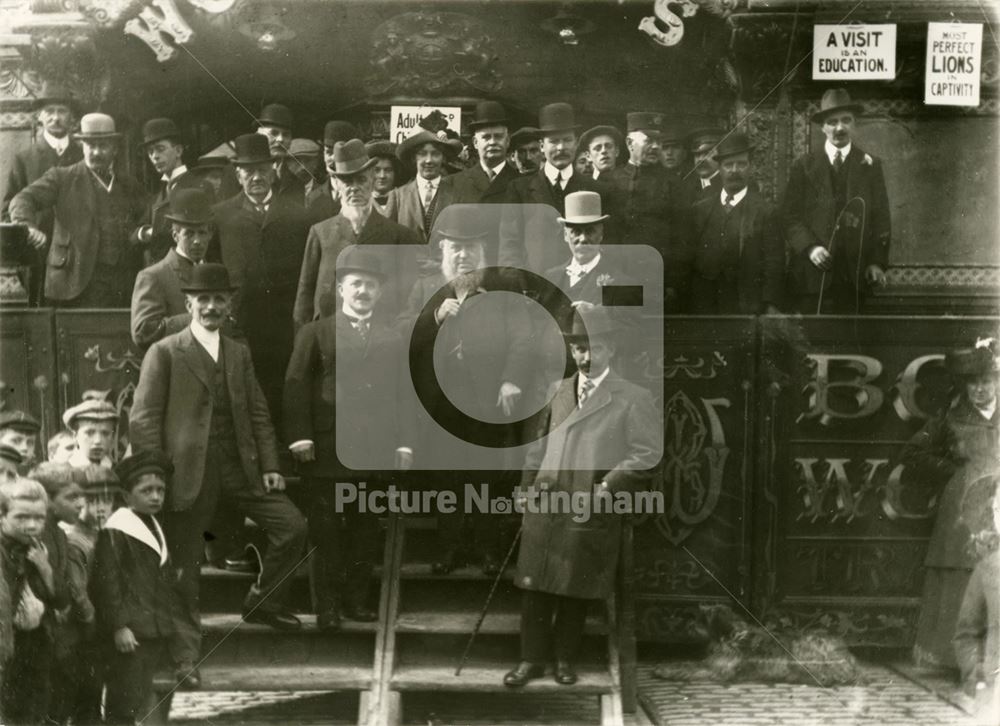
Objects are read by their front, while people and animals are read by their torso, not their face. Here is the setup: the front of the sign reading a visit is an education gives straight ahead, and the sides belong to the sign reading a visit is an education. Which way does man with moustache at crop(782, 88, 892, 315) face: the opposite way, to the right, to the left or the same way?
the same way

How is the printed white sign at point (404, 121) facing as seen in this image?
toward the camera

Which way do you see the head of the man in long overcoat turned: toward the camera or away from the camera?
toward the camera

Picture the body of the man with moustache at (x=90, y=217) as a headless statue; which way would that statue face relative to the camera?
toward the camera

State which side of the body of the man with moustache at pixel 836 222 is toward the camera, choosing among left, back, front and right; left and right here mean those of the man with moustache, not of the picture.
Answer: front

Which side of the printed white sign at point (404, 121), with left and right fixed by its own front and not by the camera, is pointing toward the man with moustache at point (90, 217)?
right

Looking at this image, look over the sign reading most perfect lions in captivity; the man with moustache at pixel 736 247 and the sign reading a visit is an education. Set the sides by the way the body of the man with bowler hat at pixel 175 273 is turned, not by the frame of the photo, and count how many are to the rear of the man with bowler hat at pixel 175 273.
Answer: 0

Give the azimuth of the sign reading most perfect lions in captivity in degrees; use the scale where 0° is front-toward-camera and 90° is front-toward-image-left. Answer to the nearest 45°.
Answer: approximately 0°

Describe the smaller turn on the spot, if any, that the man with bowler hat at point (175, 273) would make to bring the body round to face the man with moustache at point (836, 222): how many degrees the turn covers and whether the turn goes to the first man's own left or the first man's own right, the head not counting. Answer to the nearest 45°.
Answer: approximately 45° to the first man's own left

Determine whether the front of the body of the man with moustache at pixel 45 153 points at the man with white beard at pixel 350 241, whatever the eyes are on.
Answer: no

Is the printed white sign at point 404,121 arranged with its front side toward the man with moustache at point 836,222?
no

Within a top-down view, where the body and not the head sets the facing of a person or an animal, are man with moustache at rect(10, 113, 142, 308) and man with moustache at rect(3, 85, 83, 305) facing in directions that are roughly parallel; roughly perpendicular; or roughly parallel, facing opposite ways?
roughly parallel

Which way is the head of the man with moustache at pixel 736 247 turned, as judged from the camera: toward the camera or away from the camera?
toward the camera

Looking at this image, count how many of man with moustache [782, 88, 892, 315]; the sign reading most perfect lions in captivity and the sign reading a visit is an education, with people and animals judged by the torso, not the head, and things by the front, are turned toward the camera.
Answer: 3

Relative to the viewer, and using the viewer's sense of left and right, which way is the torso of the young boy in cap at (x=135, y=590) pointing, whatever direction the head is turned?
facing the viewer and to the right of the viewer

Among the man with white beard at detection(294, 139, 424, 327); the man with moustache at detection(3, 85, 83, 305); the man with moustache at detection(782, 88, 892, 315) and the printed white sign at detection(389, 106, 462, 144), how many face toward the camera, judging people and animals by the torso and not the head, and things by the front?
4

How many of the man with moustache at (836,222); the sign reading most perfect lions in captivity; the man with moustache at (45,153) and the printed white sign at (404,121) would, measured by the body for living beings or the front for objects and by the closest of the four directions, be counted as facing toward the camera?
4

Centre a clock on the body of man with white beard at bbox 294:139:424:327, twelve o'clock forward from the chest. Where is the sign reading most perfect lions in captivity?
The sign reading most perfect lions in captivity is roughly at 9 o'clock from the man with white beard.
